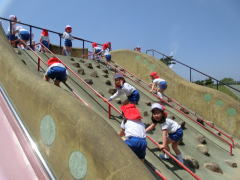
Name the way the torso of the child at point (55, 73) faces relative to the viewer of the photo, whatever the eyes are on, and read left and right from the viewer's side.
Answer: facing away from the viewer and to the left of the viewer

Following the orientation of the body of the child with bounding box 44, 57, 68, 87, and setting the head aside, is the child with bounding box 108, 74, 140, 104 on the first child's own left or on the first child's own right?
on the first child's own right

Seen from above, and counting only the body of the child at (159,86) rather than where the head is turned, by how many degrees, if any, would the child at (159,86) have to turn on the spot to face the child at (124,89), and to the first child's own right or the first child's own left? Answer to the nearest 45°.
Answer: approximately 90° to the first child's own left

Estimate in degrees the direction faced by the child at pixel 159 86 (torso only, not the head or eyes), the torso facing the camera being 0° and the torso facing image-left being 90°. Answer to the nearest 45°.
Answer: approximately 90°

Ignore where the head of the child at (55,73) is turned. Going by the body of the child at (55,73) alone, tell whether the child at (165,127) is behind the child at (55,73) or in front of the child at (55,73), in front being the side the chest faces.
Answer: behind

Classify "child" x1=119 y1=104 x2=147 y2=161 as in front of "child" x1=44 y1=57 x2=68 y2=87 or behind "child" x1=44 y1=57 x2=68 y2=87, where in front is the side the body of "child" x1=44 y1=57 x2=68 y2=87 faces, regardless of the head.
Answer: behind
